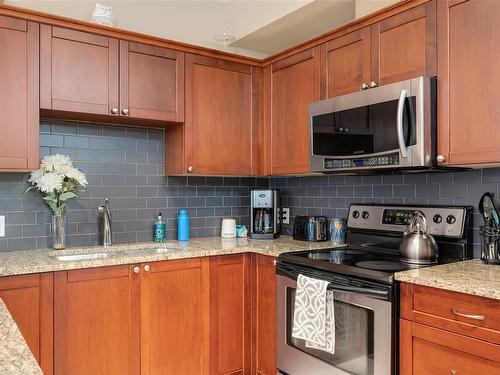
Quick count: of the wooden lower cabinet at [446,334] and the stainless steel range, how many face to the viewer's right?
0

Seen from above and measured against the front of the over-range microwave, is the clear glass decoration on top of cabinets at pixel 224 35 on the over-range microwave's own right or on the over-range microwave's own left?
on the over-range microwave's own right

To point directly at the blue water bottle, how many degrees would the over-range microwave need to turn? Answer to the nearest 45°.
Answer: approximately 45° to its right

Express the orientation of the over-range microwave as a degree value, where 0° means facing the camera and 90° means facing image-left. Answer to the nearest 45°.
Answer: approximately 45°

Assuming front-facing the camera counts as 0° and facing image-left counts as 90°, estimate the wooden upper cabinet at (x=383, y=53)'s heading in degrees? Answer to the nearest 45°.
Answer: approximately 45°

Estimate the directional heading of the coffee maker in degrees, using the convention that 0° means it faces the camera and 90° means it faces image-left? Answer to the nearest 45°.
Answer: approximately 0°
